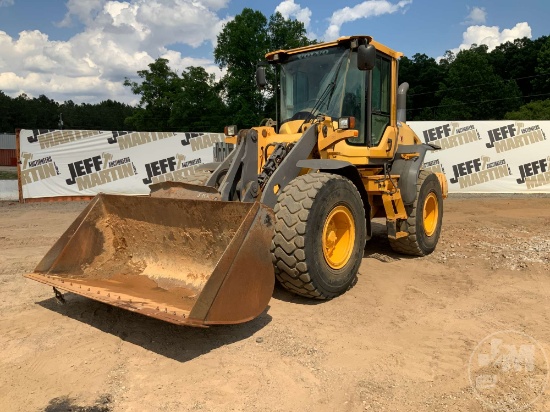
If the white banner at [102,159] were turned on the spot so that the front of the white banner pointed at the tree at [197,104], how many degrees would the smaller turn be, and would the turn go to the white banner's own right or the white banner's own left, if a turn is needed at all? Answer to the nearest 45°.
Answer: approximately 180°

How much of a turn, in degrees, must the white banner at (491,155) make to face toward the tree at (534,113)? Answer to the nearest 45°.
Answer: approximately 180°

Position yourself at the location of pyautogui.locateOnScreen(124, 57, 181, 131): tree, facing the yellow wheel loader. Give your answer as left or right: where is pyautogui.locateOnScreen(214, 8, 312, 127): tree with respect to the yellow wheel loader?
left

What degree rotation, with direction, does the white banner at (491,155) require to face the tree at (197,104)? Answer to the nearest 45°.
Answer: approximately 135° to its right

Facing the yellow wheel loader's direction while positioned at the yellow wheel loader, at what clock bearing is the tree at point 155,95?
The tree is roughly at 4 o'clock from the yellow wheel loader.

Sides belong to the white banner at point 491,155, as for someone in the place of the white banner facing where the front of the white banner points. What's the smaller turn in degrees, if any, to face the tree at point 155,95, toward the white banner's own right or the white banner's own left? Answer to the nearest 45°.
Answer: approximately 135° to the white banner's own right

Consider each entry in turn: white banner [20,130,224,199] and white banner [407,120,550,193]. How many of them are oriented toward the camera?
2

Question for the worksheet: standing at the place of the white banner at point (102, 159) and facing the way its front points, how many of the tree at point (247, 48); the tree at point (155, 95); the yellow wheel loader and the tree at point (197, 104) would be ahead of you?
1

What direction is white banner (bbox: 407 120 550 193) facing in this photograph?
toward the camera

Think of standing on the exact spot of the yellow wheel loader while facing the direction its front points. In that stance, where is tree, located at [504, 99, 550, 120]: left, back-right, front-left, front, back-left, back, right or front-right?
back

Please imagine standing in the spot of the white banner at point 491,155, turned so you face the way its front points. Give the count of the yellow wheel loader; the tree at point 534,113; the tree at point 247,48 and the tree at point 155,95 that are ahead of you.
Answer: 1

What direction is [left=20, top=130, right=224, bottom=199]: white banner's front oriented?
toward the camera

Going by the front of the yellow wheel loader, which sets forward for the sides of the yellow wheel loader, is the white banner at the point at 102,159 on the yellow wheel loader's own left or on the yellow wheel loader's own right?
on the yellow wheel loader's own right

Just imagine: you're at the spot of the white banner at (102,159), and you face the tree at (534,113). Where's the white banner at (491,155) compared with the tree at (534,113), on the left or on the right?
right
